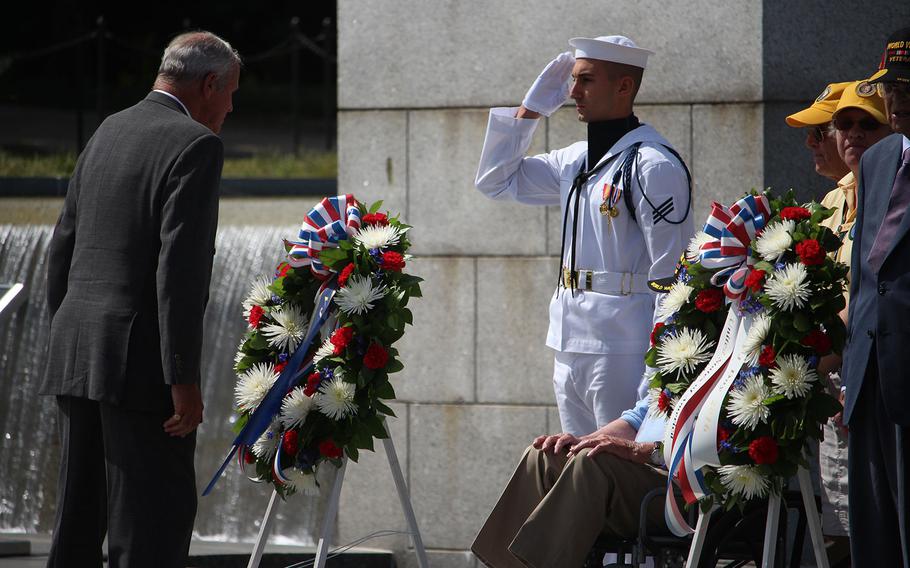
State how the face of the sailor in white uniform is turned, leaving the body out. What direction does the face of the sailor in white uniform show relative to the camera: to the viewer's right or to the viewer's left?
to the viewer's left

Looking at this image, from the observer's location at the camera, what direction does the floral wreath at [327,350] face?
facing the viewer and to the left of the viewer

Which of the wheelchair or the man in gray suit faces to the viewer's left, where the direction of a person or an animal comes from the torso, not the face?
the wheelchair

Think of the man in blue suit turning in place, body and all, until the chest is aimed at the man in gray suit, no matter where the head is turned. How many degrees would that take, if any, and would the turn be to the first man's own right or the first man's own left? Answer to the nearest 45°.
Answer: approximately 45° to the first man's own right

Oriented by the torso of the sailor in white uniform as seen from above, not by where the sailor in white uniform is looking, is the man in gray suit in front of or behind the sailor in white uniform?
in front

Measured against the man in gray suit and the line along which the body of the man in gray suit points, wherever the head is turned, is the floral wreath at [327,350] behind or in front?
in front

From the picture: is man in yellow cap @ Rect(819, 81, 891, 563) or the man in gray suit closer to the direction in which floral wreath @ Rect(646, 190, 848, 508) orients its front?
the man in gray suit

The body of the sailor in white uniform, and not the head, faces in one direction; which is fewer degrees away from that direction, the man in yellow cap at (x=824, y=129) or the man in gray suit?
the man in gray suit

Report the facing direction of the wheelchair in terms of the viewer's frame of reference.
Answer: facing to the left of the viewer

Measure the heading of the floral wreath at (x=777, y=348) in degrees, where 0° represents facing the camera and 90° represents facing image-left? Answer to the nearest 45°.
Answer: approximately 45°
